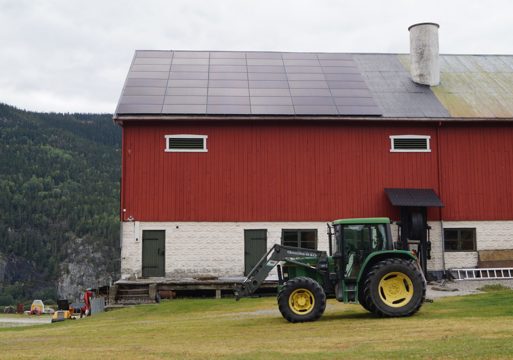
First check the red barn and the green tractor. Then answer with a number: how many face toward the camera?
1

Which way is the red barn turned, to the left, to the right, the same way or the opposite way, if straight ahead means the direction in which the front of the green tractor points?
to the left

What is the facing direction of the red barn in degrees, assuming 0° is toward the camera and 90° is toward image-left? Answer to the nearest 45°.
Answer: approximately 0°

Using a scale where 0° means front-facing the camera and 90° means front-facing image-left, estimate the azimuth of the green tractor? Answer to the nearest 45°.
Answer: approximately 90°

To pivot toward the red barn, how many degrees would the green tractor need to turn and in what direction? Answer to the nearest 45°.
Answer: approximately 90° to its right

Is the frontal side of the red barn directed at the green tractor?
yes
